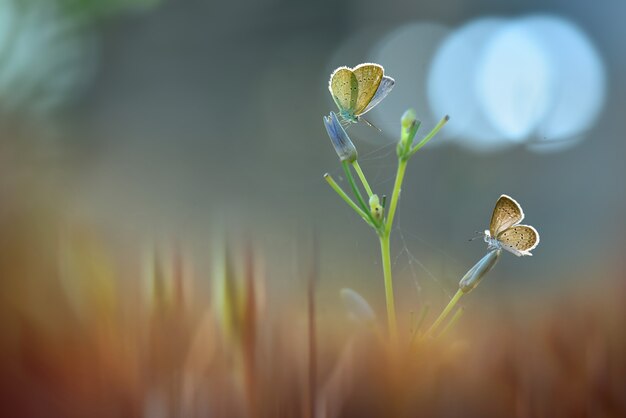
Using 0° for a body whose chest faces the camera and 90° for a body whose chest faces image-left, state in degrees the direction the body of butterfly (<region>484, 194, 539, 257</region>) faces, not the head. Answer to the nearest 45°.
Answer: approximately 90°
